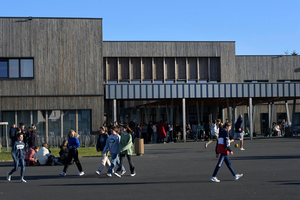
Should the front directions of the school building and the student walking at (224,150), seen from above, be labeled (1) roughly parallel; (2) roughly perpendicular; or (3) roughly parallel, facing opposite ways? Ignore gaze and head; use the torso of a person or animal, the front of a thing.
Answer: roughly perpendicular

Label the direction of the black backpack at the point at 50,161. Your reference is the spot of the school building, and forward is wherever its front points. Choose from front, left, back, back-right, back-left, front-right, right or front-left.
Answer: front

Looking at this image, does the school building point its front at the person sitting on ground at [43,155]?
yes

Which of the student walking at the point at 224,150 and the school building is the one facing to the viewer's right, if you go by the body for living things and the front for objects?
the student walking

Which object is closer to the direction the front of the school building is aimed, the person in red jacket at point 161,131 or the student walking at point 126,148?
the student walking

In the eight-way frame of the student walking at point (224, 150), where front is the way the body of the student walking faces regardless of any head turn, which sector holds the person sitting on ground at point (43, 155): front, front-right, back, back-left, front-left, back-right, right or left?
back-left

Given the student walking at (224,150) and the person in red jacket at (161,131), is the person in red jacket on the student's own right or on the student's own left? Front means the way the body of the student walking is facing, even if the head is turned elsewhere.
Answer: on the student's own left

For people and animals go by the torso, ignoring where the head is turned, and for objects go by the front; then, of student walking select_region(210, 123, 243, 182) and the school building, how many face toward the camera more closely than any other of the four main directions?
1

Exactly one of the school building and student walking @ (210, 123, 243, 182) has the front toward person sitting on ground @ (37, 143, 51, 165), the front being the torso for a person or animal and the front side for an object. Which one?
the school building

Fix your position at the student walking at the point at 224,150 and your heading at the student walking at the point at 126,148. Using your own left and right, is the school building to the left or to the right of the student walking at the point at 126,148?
right

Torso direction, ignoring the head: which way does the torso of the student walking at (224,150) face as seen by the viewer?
to the viewer's right

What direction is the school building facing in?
toward the camera

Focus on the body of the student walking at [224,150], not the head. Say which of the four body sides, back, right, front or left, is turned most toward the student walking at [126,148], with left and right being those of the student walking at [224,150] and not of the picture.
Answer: back

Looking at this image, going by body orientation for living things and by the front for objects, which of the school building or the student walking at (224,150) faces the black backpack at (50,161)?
the school building

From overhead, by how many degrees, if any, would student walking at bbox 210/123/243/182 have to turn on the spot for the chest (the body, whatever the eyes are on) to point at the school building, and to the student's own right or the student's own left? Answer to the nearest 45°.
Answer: approximately 135° to the student's own left

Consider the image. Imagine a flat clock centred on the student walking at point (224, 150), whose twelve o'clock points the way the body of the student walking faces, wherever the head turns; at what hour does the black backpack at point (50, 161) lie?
The black backpack is roughly at 7 o'clock from the student walking.
